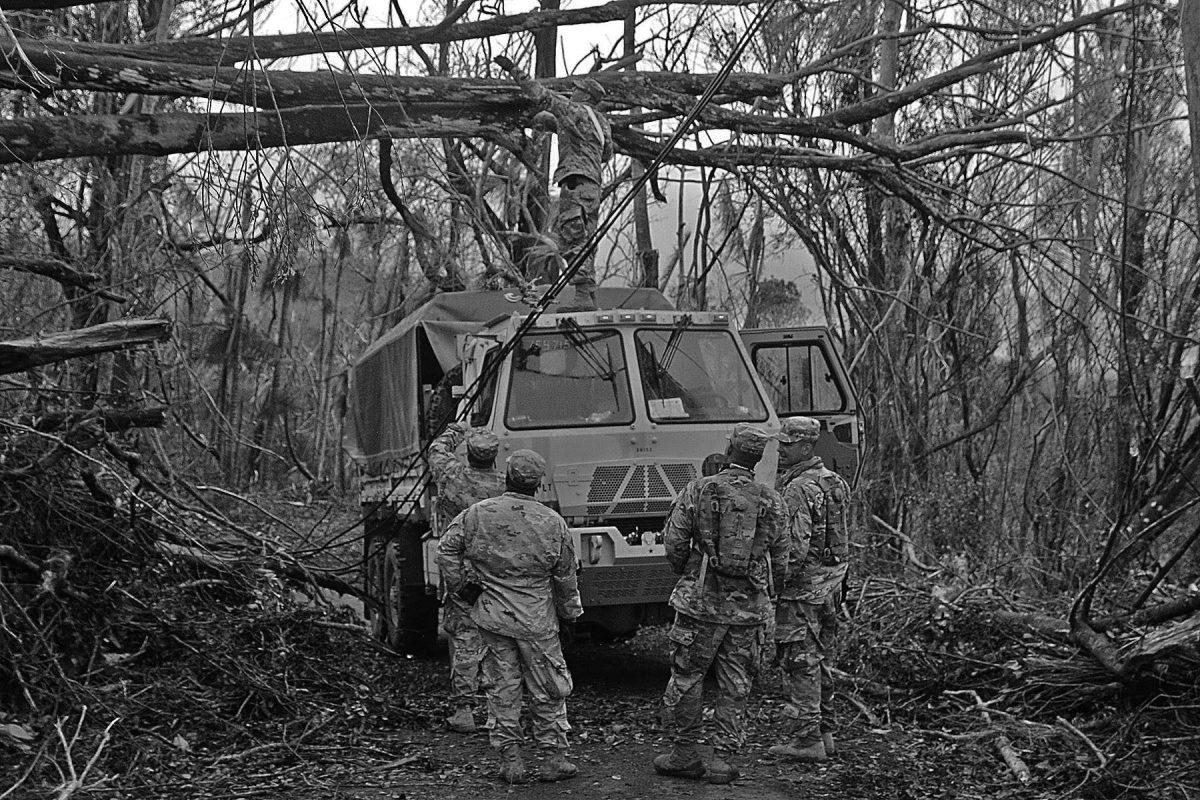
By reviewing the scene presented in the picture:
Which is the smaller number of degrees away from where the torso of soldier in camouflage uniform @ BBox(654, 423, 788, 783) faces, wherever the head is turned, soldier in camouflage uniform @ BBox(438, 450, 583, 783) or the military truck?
the military truck

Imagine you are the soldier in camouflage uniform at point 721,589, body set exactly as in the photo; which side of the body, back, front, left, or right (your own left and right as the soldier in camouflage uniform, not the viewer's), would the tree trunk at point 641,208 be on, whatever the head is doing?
front

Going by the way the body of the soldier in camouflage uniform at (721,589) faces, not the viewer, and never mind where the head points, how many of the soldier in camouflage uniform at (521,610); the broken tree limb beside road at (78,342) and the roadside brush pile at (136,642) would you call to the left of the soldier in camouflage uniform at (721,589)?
3

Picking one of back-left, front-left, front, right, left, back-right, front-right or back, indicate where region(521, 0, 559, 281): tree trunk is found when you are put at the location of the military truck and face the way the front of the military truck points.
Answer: back-left

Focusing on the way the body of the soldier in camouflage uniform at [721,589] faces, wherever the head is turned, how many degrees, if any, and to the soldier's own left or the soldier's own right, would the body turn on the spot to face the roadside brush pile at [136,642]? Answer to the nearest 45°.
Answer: approximately 90° to the soldier's own left

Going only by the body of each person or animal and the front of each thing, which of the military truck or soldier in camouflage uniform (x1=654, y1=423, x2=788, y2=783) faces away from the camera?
the soldier in camouflage uniform

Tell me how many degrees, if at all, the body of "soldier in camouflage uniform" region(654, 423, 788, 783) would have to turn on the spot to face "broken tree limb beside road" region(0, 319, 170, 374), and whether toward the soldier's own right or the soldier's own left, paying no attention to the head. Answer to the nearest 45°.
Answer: approximately 90° to the soldier's own left

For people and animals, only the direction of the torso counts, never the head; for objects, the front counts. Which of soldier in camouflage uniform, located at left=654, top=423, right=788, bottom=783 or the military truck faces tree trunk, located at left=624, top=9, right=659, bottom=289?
the soldier in camouflage uniform

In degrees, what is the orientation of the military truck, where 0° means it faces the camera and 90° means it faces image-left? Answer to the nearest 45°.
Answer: approximately 315°

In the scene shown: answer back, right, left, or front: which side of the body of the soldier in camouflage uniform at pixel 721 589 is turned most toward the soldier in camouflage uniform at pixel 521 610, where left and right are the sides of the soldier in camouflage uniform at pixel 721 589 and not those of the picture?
left

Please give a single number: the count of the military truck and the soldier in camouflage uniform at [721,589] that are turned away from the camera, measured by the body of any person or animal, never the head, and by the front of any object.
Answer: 1

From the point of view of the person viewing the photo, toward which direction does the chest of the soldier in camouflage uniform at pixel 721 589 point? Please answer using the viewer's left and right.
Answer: facing away from the viewer

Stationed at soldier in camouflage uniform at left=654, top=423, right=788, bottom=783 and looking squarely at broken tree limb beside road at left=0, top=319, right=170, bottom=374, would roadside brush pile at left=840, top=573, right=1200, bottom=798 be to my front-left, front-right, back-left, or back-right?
back-right

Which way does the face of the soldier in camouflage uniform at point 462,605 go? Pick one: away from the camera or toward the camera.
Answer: away from the camera

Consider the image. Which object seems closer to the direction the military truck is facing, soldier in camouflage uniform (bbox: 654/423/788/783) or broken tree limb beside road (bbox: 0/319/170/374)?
the soldier in camouflage uniform

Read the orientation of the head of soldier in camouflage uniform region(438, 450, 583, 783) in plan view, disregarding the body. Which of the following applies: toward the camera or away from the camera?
away from the camera
